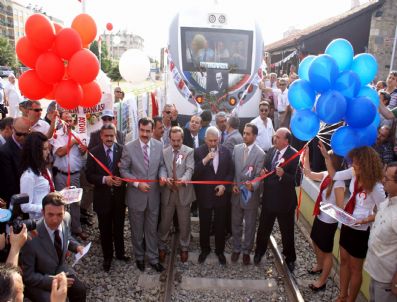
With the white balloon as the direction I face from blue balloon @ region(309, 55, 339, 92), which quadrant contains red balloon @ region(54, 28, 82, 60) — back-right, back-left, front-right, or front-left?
front-left

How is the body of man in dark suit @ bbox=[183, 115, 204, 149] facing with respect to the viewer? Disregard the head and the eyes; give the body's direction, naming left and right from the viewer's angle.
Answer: facing the viewer

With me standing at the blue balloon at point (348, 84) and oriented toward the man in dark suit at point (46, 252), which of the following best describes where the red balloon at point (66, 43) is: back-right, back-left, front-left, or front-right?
front-right

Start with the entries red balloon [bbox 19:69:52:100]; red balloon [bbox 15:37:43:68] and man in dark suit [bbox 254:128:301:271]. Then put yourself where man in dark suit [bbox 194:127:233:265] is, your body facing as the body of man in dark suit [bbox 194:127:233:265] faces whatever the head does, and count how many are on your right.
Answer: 2

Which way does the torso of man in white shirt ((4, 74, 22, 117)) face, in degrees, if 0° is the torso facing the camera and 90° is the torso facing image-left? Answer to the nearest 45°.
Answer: approximately 315°

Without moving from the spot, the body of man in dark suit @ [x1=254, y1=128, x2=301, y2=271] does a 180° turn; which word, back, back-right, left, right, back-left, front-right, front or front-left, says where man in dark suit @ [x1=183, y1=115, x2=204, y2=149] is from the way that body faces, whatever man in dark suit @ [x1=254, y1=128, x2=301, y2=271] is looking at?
left

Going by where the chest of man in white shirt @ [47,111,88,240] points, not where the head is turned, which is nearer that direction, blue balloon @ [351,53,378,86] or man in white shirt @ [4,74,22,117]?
the blue balloon

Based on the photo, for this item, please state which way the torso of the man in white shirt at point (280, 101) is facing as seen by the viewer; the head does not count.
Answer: toward the camera

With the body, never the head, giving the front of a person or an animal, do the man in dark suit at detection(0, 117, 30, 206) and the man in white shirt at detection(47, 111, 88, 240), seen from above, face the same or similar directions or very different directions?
same or similar directions

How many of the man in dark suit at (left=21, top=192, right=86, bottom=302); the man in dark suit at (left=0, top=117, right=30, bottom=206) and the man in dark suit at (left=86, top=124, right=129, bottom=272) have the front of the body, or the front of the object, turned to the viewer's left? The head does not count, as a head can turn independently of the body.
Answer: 0
